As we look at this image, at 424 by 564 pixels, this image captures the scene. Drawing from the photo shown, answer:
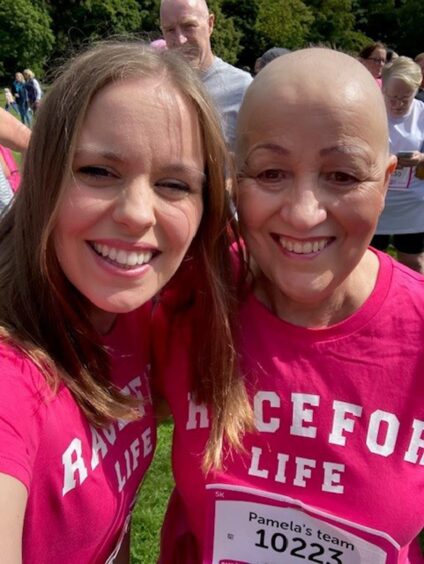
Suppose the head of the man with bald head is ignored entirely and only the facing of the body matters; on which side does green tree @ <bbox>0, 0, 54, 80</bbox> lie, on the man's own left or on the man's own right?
on the man's own right

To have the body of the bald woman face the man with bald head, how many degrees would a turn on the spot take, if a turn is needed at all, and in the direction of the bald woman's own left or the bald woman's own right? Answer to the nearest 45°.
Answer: approximately 180°

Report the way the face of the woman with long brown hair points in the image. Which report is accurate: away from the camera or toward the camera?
toward the camera

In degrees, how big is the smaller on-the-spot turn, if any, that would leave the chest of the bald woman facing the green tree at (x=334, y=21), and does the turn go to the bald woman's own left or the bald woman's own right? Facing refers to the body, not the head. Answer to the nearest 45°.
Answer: approximately 180°

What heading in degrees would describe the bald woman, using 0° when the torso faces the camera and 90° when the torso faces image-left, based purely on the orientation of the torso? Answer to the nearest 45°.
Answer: approximately 0°

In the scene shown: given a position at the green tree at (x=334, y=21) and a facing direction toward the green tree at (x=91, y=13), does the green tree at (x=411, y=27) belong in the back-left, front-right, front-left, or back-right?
back-left

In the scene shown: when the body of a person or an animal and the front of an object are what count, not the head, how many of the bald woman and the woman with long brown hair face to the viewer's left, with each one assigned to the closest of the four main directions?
0

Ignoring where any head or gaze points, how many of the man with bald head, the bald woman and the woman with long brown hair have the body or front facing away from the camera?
0

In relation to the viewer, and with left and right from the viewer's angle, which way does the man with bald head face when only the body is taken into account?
facing the viewer and to the left of the viewer

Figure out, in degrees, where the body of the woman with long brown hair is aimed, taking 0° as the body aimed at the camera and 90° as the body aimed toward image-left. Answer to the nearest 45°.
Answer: approximately 315°
